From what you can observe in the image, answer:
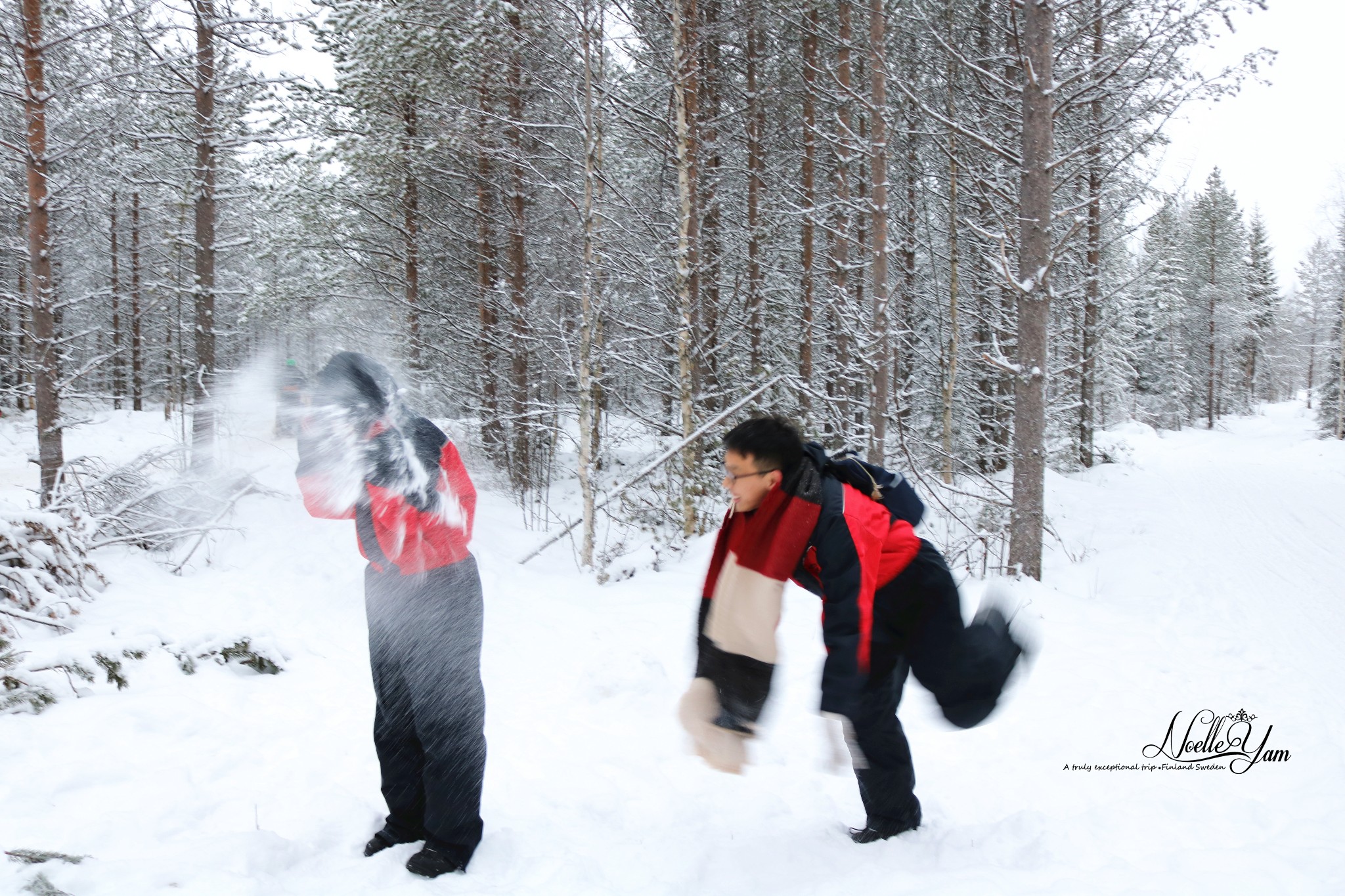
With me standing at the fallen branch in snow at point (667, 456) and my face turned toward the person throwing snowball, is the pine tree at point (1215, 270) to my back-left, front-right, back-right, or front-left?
back-left

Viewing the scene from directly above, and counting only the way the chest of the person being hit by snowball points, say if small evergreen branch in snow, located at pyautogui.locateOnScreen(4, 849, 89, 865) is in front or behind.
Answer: in front

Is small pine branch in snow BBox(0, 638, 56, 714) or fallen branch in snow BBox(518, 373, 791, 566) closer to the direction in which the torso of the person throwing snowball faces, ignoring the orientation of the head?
the small pine branch in snow

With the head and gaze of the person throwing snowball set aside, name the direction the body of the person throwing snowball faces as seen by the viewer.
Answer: to the viewer's left

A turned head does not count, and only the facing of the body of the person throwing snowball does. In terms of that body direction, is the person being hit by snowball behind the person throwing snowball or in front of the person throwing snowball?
in front

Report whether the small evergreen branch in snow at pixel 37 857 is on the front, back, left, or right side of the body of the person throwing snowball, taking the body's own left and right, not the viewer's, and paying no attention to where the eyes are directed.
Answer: front

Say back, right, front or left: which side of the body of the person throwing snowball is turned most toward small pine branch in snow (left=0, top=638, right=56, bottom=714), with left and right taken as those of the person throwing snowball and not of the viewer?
front

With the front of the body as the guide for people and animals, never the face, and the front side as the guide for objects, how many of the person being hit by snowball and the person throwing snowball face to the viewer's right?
0
